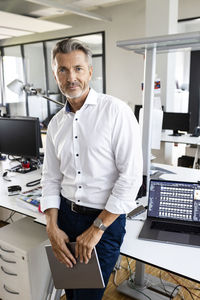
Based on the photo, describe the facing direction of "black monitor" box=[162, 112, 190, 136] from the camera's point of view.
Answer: facing the viewer

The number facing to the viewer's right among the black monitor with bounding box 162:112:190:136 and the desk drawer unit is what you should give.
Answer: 0

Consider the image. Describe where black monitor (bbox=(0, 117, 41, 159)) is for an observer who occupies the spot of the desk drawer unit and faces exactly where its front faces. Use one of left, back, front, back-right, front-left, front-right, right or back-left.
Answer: back-right

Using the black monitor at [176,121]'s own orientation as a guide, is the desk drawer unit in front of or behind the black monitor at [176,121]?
in front

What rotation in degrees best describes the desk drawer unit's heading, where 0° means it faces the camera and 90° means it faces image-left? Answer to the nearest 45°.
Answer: approximately 45°

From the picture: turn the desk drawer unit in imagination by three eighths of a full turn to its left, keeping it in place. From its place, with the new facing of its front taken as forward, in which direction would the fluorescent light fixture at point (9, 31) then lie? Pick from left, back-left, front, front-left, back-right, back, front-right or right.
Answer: left

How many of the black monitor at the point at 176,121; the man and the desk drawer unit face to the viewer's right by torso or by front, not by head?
0

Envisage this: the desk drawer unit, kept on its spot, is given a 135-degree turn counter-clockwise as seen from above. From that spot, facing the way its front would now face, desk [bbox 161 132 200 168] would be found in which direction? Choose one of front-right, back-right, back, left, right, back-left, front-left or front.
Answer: front-left

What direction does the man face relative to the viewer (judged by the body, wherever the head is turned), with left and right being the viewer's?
facing the viewer and to the left of the viewer
